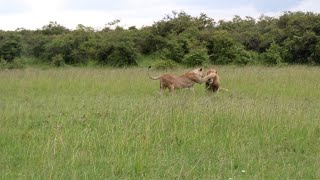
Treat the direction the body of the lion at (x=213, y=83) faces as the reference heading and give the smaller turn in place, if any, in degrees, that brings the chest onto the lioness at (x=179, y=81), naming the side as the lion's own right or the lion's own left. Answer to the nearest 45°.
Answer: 0° — it already faces it

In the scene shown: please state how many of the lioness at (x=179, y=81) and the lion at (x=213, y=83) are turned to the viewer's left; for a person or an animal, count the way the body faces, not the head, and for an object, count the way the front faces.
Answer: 1

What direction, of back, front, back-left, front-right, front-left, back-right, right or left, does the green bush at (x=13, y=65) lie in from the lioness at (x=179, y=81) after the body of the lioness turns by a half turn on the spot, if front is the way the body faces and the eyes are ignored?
front-right

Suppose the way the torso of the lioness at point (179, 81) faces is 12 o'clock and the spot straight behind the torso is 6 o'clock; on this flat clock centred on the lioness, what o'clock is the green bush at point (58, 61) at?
The green bush is roughly at 8 o'clock from the lioness.

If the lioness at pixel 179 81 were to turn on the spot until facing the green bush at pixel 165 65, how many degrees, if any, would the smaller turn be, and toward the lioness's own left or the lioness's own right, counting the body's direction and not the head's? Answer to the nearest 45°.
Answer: approximately 90° to the lioness's own left

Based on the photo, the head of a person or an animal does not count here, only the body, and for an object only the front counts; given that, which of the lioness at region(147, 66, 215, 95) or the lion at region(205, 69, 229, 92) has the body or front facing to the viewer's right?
the lioness at region(147, 66, 215, 95)

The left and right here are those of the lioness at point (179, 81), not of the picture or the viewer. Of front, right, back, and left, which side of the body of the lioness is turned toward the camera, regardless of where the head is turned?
right

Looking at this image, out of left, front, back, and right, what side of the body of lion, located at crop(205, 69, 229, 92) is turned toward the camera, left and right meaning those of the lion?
left

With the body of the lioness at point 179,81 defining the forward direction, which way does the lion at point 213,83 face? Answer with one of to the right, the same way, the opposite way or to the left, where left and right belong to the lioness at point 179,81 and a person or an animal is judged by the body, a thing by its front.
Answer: the opposite way

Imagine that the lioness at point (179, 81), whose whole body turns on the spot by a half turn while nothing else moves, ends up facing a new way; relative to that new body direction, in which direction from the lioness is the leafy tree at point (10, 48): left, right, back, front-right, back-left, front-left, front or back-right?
front-right
